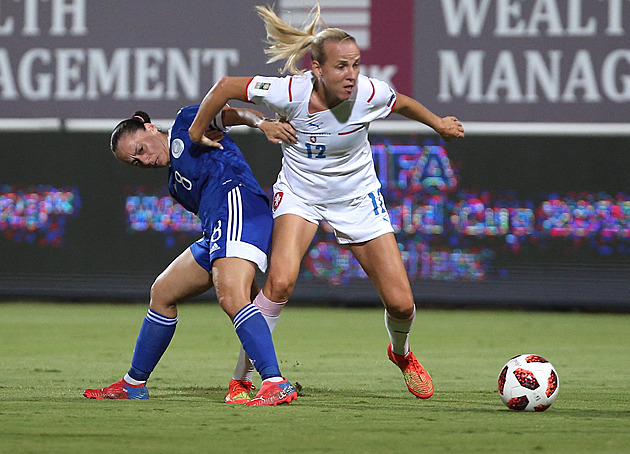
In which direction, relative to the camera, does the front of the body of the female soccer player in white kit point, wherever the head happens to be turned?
toward the camera

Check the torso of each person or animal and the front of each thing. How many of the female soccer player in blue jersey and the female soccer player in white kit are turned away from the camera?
0

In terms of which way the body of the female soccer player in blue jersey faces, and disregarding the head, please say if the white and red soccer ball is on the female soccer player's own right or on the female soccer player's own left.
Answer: on the female soccer player's own left

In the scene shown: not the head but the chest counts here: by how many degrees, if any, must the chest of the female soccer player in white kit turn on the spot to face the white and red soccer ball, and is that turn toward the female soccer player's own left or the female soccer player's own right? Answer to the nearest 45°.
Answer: approximately 45° to the female soccer player's own left

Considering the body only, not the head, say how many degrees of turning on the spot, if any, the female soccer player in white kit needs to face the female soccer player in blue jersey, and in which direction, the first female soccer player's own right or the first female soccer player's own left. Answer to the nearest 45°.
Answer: approximately 90° to the first female soccer player's own right

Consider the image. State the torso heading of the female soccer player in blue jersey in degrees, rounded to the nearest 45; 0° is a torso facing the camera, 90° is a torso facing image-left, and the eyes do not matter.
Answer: approximately 45°

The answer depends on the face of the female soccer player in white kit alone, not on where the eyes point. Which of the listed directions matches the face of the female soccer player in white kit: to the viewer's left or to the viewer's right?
to the viewer's right
